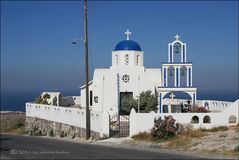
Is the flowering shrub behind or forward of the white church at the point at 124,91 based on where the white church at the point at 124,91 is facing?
forward

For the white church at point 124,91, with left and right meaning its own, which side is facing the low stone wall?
right

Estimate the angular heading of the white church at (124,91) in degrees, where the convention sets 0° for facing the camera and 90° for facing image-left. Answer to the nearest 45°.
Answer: approximately 0°

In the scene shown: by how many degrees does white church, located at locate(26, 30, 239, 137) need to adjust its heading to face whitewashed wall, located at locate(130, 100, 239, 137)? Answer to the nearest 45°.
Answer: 0° — it already faces it

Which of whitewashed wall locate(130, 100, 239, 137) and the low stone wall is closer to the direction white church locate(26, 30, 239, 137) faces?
the whitewashed wall
